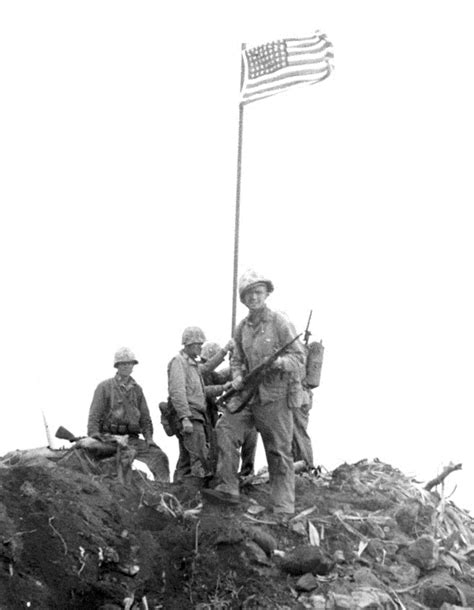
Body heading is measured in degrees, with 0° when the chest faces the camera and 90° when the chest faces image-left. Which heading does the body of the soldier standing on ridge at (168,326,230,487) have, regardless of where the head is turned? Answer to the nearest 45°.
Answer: approximately 315°

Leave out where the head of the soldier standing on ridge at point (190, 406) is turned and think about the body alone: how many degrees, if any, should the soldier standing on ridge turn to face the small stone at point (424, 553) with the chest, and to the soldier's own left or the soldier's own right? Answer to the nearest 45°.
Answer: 0° — they already face it

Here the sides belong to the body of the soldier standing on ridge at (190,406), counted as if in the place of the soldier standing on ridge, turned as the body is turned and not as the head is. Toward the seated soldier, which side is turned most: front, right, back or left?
back
